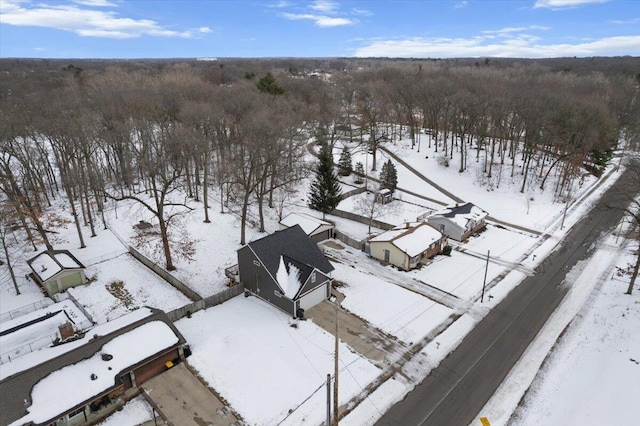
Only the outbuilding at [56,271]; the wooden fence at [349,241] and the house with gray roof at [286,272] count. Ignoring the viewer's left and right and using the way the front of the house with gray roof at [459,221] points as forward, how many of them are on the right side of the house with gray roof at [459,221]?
3

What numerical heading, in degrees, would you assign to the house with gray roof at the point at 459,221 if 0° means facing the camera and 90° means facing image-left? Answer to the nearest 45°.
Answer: approximately 315°

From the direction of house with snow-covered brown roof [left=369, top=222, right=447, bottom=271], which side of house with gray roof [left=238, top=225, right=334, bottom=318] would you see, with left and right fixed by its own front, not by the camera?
left

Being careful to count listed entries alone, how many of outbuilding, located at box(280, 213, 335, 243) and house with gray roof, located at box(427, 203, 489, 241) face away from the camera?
0

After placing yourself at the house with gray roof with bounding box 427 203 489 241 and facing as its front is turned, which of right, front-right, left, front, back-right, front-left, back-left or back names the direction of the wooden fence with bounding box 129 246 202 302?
right

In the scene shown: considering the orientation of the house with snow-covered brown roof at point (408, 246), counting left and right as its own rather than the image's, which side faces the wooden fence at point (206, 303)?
right

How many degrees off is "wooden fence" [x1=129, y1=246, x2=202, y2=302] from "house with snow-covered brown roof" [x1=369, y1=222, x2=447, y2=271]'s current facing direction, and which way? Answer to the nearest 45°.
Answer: approximately 90° to its right

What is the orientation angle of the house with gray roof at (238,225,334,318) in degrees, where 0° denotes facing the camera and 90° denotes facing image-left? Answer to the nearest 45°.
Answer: approximately 315°

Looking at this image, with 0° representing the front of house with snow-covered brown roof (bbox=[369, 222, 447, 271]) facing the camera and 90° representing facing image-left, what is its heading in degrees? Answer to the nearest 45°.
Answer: approximately 315°

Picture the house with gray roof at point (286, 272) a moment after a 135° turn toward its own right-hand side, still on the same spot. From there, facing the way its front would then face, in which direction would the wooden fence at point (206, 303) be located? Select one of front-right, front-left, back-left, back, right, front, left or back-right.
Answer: front
